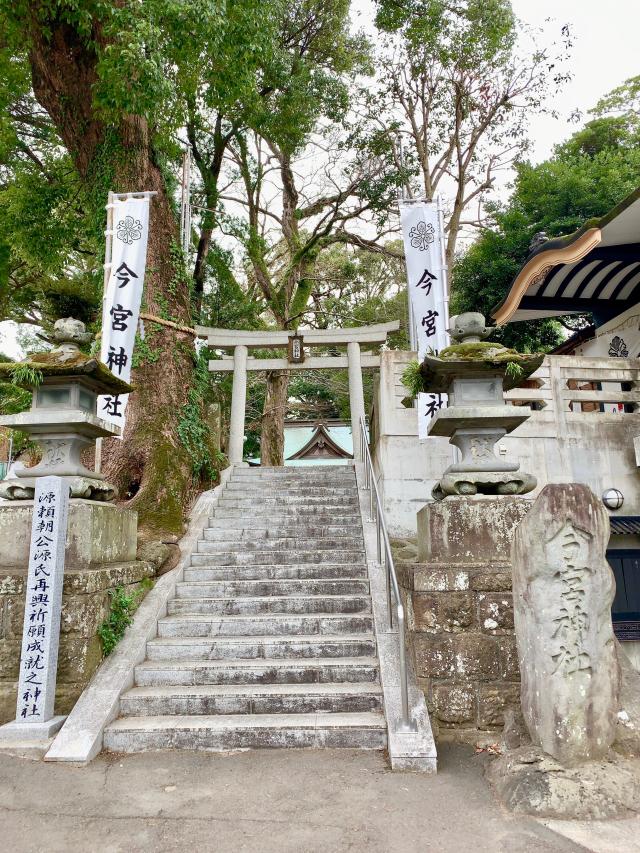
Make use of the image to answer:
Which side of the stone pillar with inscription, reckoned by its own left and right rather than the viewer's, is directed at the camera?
front

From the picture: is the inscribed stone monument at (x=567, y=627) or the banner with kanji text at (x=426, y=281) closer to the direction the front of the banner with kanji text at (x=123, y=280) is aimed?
the inscribed stone monument

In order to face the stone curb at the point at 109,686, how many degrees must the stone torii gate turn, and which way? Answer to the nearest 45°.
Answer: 0° — it already faces it

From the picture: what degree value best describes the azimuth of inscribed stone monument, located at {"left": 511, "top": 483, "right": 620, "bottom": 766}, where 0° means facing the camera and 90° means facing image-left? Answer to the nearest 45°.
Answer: approximately 0°

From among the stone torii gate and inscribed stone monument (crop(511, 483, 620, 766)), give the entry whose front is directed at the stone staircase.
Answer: the stone torii gate

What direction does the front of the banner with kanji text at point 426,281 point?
toward the camera

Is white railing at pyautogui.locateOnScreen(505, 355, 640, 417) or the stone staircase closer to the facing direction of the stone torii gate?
the stone staircase

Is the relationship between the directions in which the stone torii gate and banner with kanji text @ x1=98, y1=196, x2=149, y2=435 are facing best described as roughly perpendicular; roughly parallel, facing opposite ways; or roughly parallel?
roughly parallel

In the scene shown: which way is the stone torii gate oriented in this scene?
toward the camera
